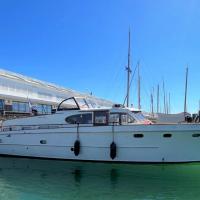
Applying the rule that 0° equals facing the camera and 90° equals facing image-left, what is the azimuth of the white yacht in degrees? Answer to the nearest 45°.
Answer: approximately 270°

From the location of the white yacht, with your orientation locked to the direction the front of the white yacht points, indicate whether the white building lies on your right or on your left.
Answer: on your left

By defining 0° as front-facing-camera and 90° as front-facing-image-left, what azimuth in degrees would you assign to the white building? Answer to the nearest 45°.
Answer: approximately 315°
